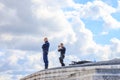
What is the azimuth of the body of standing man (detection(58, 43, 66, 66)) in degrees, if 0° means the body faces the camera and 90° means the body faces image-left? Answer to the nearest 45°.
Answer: approximately 45°

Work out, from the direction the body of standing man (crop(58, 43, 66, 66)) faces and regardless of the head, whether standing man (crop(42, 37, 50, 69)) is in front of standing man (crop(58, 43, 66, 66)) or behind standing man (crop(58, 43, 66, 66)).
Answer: in front
